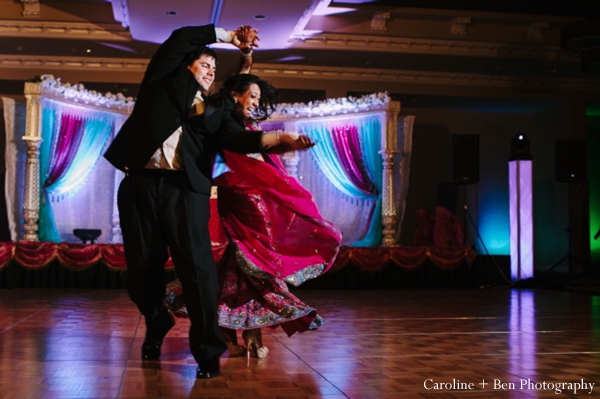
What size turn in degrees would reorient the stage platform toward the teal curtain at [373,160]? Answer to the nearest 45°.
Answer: approximately 135° to its left

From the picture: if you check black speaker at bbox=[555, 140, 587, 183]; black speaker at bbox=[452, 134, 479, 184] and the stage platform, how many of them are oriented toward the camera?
3

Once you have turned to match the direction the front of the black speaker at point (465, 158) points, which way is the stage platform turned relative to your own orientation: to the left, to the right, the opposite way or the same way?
the same way

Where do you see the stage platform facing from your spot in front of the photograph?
facing the viewer

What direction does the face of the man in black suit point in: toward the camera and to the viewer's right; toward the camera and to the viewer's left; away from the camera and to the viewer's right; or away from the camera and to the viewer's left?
toward the camera and to the viewer's right

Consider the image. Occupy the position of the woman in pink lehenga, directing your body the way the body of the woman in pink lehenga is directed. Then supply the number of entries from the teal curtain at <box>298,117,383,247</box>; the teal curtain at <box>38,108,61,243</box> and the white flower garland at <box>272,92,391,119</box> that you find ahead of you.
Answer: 0

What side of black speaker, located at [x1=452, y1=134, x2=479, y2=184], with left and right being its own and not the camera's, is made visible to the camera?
front

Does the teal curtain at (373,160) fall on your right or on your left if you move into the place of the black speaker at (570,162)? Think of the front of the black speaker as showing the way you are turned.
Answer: on your right

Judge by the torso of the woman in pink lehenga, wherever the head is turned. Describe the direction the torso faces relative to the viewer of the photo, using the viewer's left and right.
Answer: facing the viewer and to the right of the viewer

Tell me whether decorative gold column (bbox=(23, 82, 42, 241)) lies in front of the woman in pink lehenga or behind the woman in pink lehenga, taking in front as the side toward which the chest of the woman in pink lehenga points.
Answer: behind

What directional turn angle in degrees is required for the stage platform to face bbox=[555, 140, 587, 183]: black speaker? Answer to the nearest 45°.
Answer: approximately 90° to its left

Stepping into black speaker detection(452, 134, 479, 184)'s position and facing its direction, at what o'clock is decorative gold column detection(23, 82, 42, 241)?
The decorative gold column is roughly at 2 o'clock from the black speaker.
